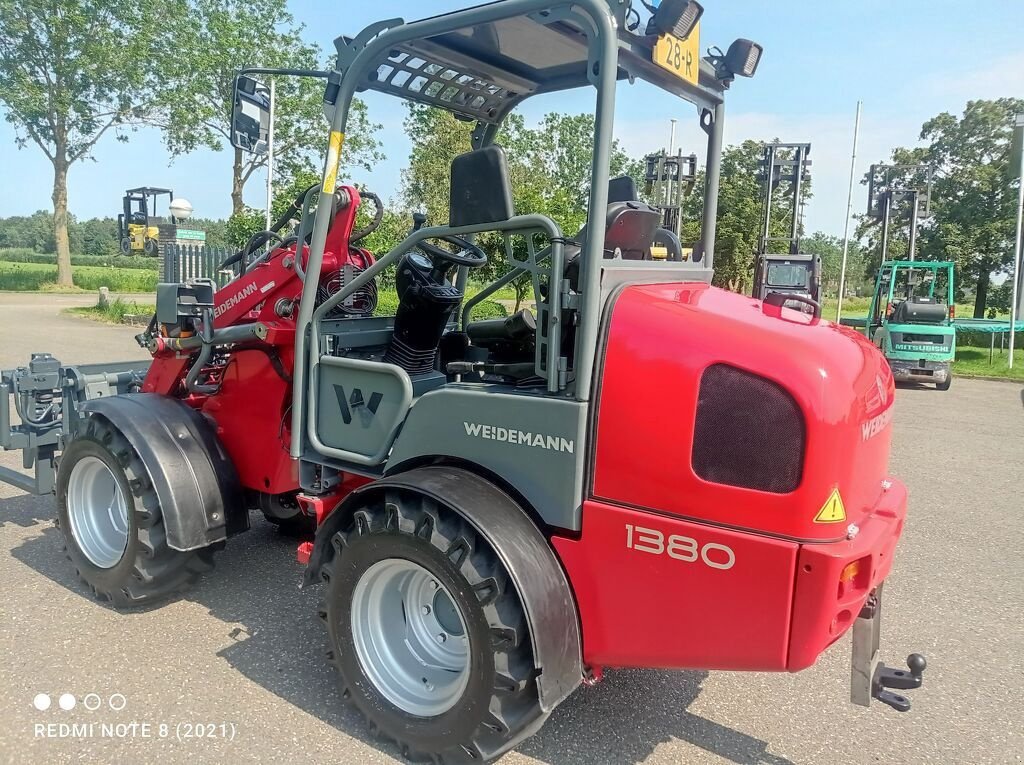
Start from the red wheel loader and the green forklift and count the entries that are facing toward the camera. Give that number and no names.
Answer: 0

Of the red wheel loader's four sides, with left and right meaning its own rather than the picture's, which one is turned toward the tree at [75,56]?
front

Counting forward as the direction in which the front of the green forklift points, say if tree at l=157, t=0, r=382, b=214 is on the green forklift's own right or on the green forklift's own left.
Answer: on the green forklift's own left

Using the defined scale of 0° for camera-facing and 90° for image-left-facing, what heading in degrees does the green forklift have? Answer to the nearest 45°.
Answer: approximately 180°

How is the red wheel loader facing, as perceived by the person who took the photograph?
facing away from the viewer and to the left of the viewer

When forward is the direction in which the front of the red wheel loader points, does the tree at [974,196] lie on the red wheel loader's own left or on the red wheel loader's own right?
on the red wheel loader's own right

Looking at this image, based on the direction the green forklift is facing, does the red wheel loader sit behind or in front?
behind

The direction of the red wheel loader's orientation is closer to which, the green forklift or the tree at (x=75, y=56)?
the tree

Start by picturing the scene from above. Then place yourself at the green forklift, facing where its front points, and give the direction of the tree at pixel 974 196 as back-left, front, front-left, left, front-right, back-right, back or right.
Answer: front

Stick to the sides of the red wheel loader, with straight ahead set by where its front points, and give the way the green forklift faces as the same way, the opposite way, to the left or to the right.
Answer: to the right
